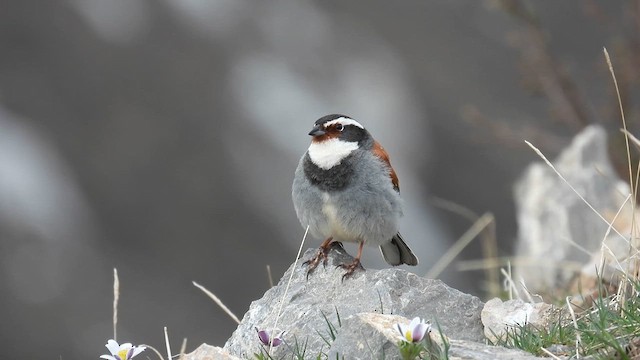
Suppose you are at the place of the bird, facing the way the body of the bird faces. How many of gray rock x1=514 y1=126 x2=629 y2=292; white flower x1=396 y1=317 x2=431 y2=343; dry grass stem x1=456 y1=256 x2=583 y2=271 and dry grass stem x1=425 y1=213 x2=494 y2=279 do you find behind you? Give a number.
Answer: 3

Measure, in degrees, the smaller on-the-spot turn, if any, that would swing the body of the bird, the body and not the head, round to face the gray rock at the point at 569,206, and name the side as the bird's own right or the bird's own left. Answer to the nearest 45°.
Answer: approximately 180°

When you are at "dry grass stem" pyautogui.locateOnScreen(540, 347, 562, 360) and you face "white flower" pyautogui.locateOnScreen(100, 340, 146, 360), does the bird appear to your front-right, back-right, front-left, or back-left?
front-right

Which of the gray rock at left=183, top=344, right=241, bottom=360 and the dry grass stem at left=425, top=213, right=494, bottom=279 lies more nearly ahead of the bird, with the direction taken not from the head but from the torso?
the gray rock

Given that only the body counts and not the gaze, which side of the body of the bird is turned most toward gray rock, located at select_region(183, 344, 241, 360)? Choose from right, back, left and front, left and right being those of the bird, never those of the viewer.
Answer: front

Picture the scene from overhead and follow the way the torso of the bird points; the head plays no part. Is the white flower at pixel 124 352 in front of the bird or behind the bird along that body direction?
in front

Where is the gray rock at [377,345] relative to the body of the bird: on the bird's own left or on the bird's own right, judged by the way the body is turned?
on the bird's own left

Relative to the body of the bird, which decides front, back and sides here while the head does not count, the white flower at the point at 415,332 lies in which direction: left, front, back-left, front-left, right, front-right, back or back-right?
front-left

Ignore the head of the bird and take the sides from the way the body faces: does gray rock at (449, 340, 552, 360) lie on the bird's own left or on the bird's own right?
on the bird's own left

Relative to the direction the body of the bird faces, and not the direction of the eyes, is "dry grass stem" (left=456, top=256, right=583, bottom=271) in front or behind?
behind
